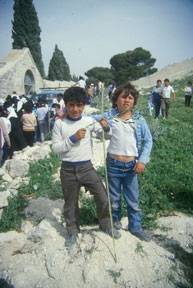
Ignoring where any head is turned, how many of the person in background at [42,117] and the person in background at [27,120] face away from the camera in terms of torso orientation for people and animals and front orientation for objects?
2

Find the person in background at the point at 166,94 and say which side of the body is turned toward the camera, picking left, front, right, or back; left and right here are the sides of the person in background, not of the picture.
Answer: front

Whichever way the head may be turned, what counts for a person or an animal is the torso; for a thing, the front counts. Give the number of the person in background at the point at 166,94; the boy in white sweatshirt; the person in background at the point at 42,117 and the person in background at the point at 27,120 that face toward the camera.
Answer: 2

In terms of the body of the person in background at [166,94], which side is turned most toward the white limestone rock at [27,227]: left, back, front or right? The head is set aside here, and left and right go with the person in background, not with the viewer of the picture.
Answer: front

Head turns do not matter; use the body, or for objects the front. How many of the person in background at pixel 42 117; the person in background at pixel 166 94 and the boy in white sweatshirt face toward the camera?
2

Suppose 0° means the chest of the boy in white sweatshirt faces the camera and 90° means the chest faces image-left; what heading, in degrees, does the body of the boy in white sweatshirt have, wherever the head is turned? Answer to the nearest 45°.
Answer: approximately 0°

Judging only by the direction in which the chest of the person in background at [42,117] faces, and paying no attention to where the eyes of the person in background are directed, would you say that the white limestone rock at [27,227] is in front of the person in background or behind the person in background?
behind

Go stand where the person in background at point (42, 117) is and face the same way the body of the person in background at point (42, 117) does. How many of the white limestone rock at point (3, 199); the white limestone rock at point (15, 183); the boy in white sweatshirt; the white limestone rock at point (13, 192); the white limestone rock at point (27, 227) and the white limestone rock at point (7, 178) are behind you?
6

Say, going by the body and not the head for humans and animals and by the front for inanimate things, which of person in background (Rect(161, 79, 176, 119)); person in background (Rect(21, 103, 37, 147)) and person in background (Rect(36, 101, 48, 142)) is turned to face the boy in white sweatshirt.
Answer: person in background (Rect(161, 79, 176, 119))

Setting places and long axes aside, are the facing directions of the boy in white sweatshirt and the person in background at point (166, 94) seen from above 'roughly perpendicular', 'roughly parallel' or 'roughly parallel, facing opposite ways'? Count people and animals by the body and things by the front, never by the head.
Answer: roughly parallel

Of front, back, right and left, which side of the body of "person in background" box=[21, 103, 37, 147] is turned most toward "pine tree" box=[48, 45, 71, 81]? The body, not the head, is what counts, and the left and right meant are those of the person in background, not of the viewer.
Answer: front

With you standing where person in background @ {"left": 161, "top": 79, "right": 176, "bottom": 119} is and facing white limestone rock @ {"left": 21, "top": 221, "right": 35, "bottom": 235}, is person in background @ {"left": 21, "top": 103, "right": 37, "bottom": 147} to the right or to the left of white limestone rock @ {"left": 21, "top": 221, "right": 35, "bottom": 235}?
right

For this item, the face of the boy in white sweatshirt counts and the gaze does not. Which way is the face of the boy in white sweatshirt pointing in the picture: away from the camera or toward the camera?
toward the camera

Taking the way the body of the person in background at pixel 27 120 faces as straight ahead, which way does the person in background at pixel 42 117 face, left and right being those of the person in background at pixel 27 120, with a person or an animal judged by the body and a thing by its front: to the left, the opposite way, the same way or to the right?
the same way
